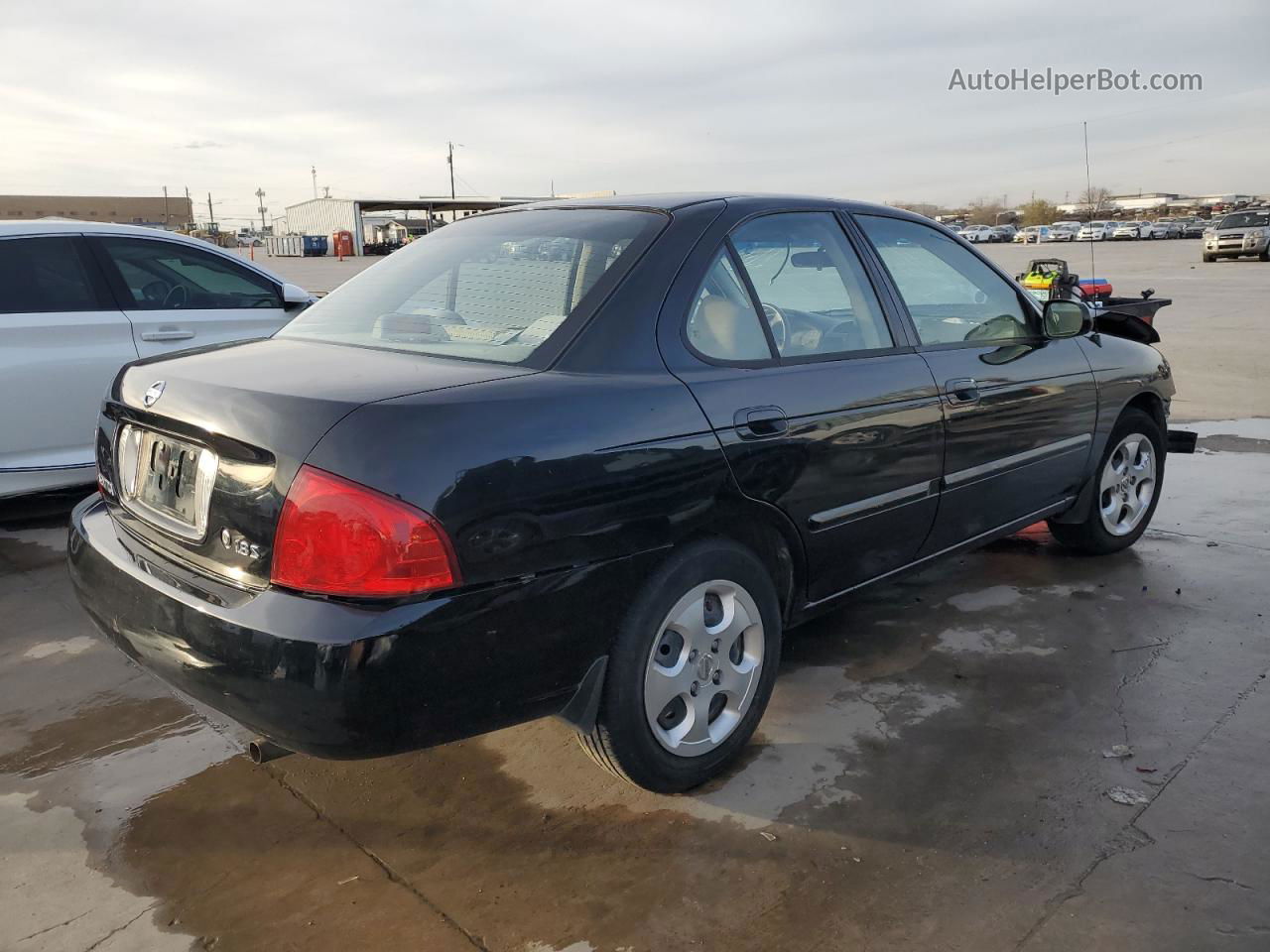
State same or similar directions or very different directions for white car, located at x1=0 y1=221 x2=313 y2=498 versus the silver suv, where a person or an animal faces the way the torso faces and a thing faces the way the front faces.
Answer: very different directions

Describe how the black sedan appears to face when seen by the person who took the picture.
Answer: facing away from the viewer and to the right of the viewer

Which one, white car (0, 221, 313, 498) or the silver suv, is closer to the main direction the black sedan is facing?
the silver suv

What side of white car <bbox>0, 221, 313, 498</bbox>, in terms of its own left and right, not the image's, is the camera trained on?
right

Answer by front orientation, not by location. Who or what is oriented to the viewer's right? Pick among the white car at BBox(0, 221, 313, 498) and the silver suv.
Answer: the white car

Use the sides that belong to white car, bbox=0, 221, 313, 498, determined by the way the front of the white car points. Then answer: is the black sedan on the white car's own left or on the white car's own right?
on the white car's own right

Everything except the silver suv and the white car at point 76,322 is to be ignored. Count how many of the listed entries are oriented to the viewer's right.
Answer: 1

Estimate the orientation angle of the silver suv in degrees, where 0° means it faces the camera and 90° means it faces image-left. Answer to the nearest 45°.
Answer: approximately 45°

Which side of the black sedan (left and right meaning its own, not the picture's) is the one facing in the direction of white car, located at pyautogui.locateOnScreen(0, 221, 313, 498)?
left
